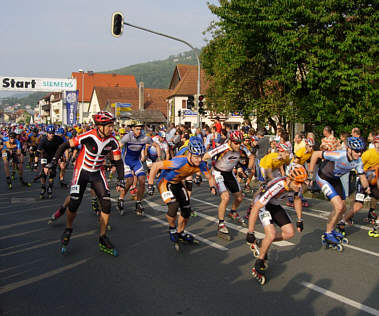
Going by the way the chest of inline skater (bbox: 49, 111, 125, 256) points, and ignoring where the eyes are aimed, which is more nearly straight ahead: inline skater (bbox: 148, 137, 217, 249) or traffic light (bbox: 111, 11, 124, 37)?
the inline skater

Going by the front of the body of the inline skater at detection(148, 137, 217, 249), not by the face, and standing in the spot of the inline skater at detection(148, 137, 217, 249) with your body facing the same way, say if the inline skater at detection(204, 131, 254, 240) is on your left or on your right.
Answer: on your left

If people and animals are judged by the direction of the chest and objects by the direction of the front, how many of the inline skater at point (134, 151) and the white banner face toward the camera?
2

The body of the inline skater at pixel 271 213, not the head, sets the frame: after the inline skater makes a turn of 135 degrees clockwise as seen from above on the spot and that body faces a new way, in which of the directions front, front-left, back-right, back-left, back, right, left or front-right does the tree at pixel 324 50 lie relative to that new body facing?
right

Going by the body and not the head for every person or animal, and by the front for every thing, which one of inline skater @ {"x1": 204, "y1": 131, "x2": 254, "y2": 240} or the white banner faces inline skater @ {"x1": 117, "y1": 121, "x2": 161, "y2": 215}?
the white banner

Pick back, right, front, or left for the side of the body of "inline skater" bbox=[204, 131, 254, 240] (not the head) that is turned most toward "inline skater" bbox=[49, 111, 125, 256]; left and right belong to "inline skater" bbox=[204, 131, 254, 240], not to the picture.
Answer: right

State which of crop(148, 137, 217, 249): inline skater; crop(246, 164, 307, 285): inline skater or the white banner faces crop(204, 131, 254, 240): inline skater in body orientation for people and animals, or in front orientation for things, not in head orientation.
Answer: the white banner

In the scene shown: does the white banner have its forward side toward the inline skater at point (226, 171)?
yes

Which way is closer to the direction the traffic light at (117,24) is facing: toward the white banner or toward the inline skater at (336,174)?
the inline skater

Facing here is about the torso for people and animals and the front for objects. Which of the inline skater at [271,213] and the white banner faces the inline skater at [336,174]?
the white banner
